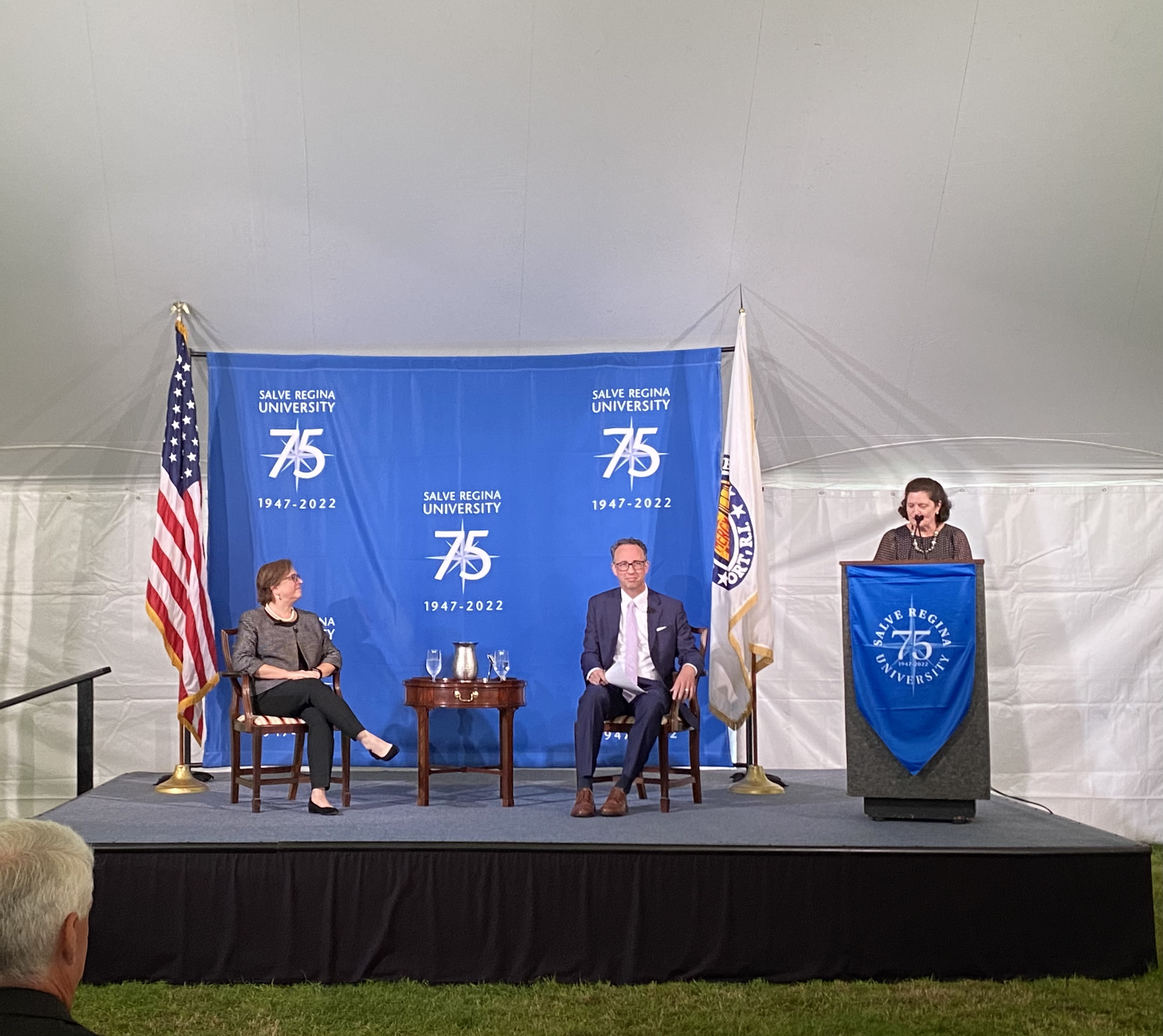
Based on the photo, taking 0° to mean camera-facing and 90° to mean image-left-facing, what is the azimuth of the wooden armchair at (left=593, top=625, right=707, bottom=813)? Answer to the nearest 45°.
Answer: approximately 45°

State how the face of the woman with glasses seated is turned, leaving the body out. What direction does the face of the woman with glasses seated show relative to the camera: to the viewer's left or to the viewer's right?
to the viewer's right

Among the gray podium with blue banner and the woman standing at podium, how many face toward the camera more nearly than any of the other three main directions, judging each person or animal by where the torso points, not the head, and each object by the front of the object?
2

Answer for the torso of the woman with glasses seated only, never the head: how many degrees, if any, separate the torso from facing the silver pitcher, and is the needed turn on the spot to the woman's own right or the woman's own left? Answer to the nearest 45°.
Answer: approximately 45° to the woman's own left

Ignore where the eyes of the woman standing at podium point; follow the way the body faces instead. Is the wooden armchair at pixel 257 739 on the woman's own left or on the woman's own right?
on the woman's own right

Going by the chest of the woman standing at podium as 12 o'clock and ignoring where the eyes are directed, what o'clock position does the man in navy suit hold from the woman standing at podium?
The man in navy suit is roughly at 3 o'clock from the woman standing at podium.

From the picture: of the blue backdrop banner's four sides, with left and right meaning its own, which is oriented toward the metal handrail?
right

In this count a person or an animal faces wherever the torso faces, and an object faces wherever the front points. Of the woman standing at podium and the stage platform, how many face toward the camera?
2

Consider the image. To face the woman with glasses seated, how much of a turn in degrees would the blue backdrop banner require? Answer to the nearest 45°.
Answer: approximately 45° to its right

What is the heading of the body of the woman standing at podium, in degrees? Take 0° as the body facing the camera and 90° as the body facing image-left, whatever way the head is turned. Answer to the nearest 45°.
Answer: approximately 0°
